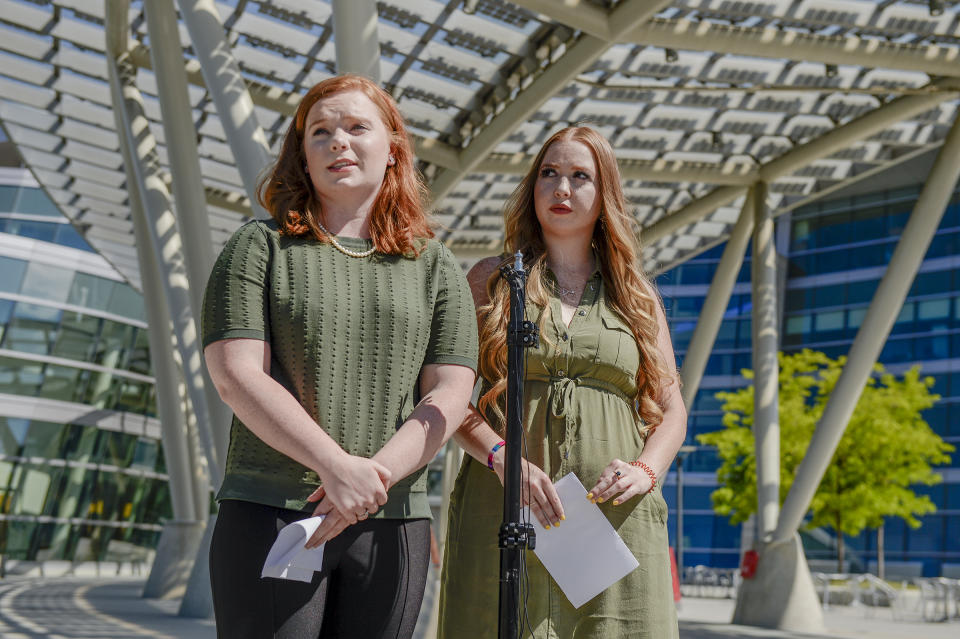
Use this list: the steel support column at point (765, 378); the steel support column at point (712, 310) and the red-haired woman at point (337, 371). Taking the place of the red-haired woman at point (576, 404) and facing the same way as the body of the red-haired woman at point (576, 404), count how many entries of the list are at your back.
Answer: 2

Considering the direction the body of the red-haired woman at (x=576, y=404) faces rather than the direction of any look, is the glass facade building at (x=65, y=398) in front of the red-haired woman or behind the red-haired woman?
behind

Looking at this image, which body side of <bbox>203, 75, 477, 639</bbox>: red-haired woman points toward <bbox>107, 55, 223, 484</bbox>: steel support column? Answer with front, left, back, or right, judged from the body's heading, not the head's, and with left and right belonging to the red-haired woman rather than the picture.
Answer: back

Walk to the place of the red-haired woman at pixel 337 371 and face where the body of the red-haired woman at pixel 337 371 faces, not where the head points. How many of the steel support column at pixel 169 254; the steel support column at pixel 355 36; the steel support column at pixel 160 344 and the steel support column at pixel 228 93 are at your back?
4

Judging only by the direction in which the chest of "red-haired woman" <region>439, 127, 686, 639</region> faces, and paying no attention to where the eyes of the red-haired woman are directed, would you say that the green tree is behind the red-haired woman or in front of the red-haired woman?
behind

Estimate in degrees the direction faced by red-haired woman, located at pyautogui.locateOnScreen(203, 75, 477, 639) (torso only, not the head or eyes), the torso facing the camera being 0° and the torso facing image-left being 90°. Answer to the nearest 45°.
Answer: approximately 0°

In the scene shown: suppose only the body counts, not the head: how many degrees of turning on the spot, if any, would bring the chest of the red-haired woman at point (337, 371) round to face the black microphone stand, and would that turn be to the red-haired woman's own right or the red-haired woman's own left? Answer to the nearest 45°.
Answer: approximately 135° to the red-haired woman's own left

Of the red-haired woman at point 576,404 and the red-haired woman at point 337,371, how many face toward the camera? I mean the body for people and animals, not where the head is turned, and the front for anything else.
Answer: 2

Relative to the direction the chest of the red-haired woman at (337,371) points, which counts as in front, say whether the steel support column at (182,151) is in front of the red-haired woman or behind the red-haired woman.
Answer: behind

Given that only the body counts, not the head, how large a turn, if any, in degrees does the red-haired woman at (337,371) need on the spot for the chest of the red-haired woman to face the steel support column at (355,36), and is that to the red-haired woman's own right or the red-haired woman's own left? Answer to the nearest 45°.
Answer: approximately 180°
